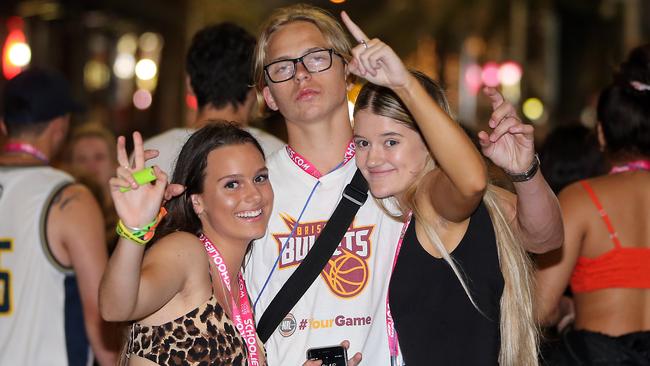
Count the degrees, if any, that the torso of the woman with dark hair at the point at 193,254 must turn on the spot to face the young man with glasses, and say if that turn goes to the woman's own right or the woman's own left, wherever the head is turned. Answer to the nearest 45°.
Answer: approximately 90° to the woman's own left

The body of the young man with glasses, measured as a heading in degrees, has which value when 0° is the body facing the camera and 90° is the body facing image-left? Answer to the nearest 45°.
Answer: approximately 0°

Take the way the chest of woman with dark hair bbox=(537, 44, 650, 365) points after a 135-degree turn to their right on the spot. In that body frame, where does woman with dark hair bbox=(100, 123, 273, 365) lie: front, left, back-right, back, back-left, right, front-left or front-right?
right

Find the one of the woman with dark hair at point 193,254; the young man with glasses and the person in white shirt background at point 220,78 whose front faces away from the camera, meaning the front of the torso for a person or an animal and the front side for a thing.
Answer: the person in white shirt background

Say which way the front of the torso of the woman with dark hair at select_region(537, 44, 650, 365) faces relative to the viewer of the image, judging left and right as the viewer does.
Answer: facing away from the viewer

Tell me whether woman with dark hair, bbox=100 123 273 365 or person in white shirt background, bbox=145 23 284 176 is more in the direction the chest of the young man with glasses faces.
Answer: the woman with dark hair

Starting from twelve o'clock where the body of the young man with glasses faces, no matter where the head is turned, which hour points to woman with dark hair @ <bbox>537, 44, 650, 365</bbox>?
The woman with dark hair is roughly at 8 o'clock from the young man with glasses.

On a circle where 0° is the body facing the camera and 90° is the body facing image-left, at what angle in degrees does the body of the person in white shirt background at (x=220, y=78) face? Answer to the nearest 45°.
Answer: approximately 180°

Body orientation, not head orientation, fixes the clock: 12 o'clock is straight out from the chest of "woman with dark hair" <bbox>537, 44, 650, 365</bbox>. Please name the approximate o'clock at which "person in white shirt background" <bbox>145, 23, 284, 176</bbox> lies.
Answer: The person in white shirt background is roughly at 9 o'clock from the woman with dark hair.

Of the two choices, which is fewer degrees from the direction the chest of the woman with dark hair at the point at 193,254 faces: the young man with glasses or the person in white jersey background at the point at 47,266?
the young man with glasses

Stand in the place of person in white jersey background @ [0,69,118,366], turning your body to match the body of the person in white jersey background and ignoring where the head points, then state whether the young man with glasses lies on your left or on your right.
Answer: on your right

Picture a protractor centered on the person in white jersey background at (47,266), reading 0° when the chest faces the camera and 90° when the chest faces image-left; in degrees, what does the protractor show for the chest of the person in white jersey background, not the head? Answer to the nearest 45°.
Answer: approximately 225°

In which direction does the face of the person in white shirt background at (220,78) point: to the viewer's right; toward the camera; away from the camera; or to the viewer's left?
away from the camera

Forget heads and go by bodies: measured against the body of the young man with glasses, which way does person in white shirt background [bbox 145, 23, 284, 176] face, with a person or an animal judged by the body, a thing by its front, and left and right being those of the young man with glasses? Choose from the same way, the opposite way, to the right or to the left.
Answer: the opposite way
